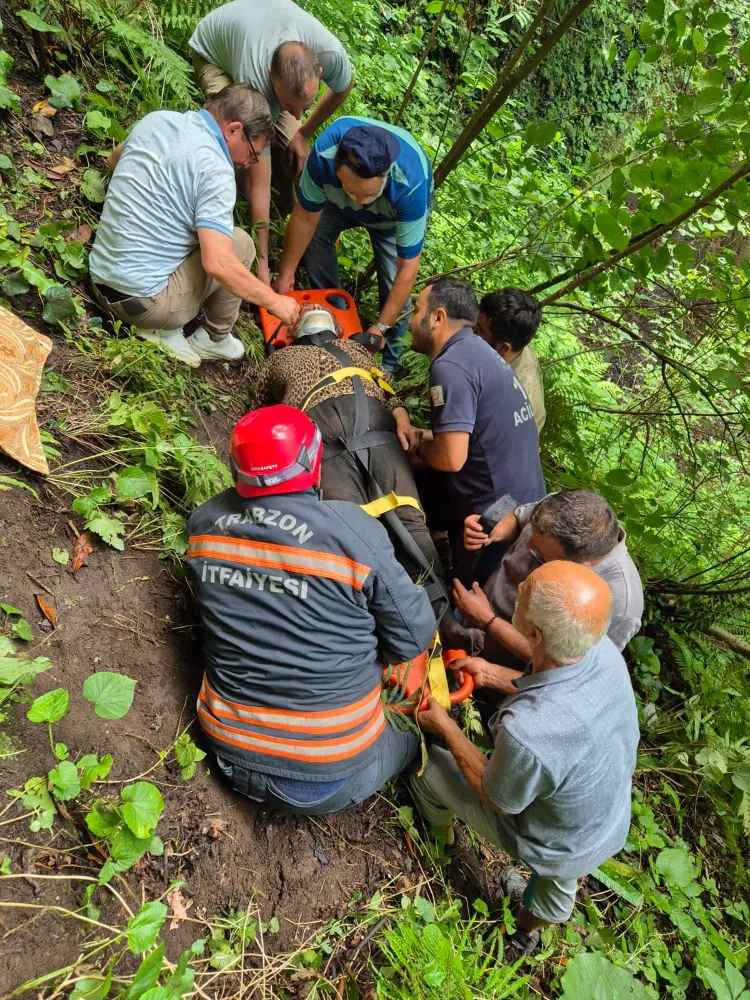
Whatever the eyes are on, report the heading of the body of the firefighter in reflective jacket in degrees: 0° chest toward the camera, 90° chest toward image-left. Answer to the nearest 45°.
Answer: approximately 225°

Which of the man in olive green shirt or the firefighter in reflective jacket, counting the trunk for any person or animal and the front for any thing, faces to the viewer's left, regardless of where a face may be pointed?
the man in olive green shirt

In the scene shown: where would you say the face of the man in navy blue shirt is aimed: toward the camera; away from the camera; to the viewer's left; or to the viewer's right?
to the viewer's left

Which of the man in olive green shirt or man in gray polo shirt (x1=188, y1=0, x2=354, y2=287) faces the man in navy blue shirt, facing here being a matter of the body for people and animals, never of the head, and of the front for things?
the man in gray polo shirt

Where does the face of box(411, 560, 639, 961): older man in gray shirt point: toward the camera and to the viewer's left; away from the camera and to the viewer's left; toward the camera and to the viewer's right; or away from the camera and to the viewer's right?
away from the camera and to the viewer's left

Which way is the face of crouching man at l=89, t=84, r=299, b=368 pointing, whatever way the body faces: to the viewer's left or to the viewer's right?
to the viewer's right

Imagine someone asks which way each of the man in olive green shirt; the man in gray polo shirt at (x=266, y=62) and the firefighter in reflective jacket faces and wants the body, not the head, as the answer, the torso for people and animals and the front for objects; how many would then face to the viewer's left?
1

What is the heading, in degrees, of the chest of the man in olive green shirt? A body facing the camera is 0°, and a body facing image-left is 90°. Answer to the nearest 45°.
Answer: approximately 90°

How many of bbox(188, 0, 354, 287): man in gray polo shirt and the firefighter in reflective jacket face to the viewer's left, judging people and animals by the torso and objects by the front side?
0

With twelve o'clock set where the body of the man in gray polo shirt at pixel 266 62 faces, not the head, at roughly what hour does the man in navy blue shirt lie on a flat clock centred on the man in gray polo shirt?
The man in navy blue shirt is roughly at 12 o'clock from the man in gray polo shirt.

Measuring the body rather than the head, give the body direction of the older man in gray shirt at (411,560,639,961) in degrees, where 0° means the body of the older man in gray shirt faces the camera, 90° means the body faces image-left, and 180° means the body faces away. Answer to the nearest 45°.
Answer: approximately 135°

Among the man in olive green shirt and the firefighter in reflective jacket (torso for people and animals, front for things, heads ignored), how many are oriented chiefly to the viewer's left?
1
